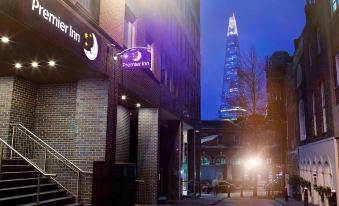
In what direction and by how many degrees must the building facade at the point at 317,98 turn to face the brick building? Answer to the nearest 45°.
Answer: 0° — it already faces it

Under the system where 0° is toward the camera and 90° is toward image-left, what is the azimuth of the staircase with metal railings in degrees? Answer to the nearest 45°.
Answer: approximately 315°

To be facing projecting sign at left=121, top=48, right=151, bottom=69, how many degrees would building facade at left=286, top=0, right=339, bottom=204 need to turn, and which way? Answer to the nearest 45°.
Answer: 0° — it already faces it

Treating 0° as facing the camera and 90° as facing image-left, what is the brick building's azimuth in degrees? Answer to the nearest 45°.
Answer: approximately 315°
